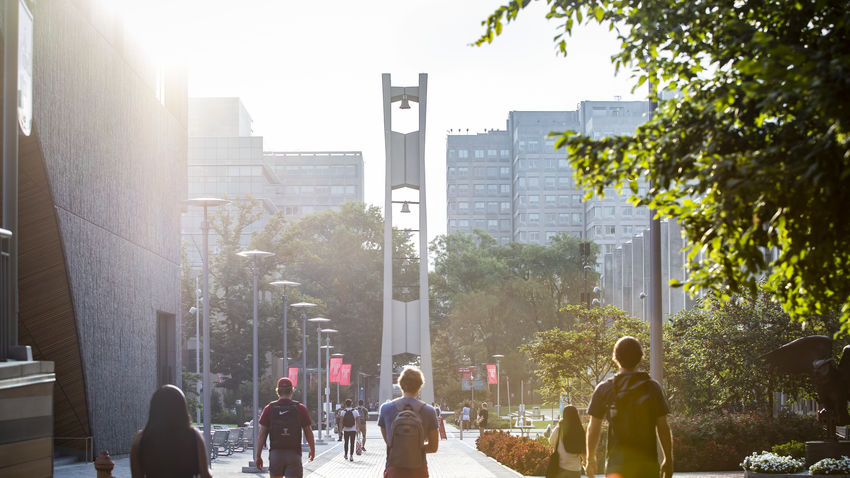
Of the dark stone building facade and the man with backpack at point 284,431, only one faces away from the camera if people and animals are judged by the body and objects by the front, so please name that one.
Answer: the man with backpack

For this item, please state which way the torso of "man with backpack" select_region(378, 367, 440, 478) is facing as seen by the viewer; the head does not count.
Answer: away from the camera

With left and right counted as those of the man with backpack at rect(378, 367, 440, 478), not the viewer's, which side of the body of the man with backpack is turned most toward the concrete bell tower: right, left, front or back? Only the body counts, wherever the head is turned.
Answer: front

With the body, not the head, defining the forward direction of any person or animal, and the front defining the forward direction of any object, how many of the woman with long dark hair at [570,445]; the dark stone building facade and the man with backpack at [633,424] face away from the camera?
2

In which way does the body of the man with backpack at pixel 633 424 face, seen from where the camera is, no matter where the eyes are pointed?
away from the camera

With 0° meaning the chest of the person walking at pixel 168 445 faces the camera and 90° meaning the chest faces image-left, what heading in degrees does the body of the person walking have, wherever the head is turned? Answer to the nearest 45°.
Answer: approximately 180°

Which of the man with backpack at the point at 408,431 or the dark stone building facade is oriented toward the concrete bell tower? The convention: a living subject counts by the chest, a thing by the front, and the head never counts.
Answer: the man with backpack

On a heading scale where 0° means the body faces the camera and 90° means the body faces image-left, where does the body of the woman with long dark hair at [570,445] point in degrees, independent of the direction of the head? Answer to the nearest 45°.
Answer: approximately 180°

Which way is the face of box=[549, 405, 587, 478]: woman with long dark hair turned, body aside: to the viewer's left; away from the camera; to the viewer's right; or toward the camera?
away from the camera

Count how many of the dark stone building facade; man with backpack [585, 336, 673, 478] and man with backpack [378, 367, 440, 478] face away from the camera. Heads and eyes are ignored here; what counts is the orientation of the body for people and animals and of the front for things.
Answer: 2

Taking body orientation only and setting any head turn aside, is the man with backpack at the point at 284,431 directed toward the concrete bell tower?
yes

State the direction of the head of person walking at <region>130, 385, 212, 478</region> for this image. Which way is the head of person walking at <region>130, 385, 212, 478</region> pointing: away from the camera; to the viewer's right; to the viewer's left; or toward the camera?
away from the camera

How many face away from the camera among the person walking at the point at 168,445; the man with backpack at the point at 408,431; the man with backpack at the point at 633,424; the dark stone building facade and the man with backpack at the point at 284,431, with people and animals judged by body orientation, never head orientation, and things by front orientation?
4

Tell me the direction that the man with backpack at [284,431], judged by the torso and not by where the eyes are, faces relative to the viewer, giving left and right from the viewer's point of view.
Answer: facing away from the viewer
